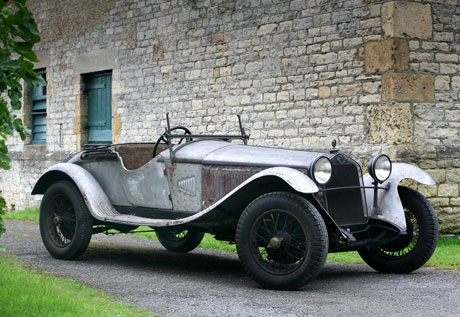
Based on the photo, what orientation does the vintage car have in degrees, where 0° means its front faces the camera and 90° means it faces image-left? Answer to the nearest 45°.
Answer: approximately 315°
